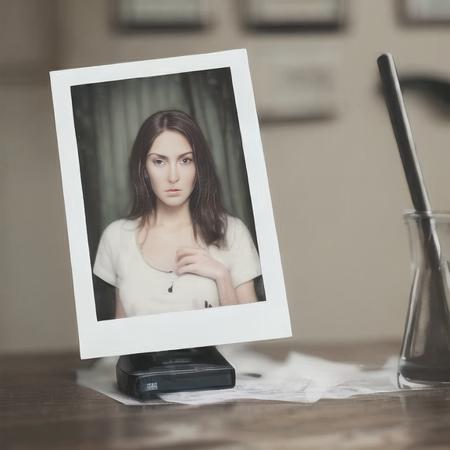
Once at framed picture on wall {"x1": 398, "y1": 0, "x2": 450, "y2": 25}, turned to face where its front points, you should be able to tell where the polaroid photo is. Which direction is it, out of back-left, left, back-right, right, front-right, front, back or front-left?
front-right

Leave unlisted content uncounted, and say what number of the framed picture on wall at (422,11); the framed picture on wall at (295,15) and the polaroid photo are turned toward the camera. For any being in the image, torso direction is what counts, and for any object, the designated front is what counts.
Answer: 3

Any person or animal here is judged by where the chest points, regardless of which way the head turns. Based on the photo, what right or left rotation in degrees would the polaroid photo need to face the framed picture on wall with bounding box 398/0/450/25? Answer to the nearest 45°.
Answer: approximately 135° to its left

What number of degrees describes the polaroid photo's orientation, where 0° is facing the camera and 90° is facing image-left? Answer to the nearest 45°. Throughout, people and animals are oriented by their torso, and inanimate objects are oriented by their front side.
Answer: approximately 0°
